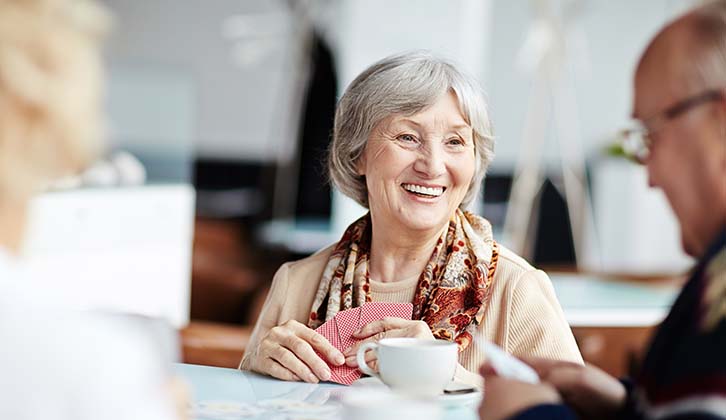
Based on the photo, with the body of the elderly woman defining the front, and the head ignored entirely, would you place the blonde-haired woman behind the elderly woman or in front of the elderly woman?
in front

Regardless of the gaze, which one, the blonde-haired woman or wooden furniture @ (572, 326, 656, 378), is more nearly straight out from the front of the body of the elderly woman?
the blonde-haired woman

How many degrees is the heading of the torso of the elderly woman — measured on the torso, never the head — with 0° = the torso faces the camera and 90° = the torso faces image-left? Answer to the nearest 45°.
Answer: approximately 0°

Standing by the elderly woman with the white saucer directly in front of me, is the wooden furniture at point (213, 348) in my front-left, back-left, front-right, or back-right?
back-right

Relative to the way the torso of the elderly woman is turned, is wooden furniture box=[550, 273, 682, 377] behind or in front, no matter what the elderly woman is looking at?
behind

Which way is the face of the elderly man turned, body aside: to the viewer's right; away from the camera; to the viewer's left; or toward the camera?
to the viewer's left

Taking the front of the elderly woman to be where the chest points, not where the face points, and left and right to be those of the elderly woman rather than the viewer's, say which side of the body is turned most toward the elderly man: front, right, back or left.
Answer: front

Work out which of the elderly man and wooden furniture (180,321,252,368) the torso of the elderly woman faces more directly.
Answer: the elderly man

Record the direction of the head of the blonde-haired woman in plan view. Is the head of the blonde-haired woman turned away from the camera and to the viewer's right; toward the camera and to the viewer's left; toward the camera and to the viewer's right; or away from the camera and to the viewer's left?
away from the camera and to the viewer's right
